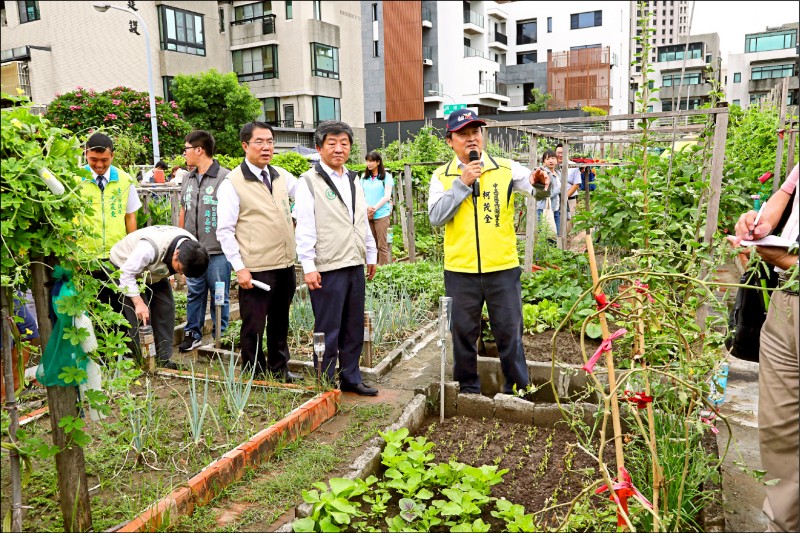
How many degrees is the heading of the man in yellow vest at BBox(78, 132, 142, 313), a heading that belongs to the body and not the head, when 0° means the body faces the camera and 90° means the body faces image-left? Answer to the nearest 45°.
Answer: approximately 0°

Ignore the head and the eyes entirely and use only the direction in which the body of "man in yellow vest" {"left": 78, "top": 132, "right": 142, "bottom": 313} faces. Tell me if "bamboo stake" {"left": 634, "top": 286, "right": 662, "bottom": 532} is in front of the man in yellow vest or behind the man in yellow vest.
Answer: in front

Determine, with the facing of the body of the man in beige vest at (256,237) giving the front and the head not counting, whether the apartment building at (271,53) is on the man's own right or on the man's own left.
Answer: on the man's own left

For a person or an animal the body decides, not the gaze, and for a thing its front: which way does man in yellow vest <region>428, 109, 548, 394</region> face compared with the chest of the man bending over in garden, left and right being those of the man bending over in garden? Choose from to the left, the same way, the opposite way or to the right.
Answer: to the right

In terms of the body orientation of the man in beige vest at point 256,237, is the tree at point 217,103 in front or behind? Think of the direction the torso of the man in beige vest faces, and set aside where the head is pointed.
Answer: behind

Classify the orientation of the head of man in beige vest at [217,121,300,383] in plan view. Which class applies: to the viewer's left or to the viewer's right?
to the viewer's right

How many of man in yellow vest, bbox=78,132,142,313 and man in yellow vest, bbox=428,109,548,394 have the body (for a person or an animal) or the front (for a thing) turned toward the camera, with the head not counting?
2

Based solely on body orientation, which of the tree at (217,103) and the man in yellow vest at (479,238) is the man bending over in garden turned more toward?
the man in yellow vest

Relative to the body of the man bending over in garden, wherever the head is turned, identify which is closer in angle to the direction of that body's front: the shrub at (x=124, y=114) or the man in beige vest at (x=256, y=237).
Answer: the man in beige vest
